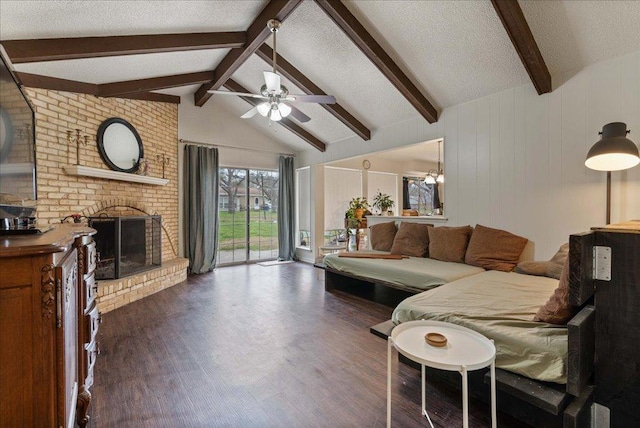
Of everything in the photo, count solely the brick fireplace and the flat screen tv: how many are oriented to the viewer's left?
0

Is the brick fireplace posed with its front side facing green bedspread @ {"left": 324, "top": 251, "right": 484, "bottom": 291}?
yes

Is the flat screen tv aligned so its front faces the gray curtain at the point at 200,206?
no

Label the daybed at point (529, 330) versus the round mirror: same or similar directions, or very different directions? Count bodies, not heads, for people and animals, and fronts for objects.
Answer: very different directions

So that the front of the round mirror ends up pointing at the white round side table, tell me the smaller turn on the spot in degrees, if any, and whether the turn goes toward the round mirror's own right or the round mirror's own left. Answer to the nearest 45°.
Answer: approximately 45° to the round mirror's own right

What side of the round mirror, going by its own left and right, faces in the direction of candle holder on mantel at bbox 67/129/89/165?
right

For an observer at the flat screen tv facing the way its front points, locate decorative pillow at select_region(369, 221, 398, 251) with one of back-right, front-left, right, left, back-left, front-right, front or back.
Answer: front-left

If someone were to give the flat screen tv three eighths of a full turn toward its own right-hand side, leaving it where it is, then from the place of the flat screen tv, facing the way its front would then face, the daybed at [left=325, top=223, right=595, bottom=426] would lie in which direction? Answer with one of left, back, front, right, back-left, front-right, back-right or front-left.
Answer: back-left

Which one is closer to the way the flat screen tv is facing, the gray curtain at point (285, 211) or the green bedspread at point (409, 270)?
the green bedspread

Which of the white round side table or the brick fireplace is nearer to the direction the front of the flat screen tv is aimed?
the white round side table

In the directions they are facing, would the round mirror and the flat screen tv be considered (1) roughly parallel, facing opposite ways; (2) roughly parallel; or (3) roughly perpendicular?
roughly parallel

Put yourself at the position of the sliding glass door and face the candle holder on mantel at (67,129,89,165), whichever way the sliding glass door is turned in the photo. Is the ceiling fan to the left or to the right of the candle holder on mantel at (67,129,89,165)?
left

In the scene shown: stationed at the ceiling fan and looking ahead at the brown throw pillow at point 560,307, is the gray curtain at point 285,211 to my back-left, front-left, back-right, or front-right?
back-left

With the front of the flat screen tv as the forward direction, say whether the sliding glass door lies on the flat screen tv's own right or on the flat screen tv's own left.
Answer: on the flat screen tv's own left

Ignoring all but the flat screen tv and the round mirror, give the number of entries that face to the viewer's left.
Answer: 0

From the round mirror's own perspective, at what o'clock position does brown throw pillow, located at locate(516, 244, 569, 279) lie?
The brown throw pillow is roughly at 12 o'clock from the round mirror.

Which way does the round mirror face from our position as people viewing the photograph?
facing the viewer and to the right of the viewer

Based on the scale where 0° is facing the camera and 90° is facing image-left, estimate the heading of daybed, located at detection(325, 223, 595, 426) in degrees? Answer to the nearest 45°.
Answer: approximately 45°

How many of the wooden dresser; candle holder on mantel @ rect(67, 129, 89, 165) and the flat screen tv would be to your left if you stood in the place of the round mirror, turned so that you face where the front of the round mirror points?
0

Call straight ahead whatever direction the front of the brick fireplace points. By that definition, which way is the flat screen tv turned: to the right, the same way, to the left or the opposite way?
the same way
